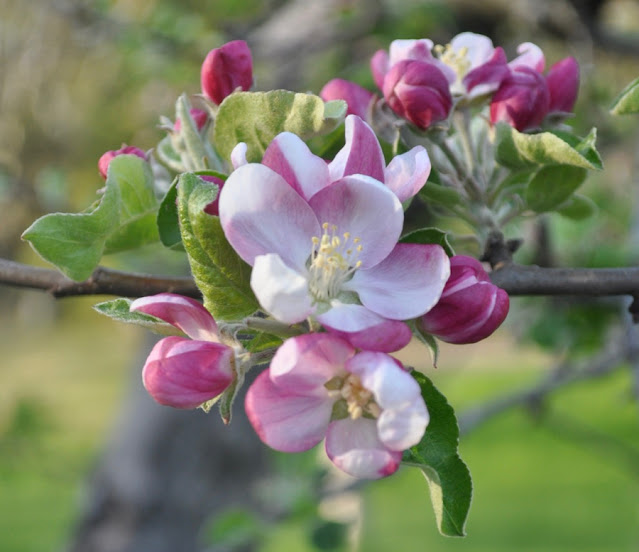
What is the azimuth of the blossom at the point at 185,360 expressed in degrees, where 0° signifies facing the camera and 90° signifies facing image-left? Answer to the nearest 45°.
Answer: approximately 90°
